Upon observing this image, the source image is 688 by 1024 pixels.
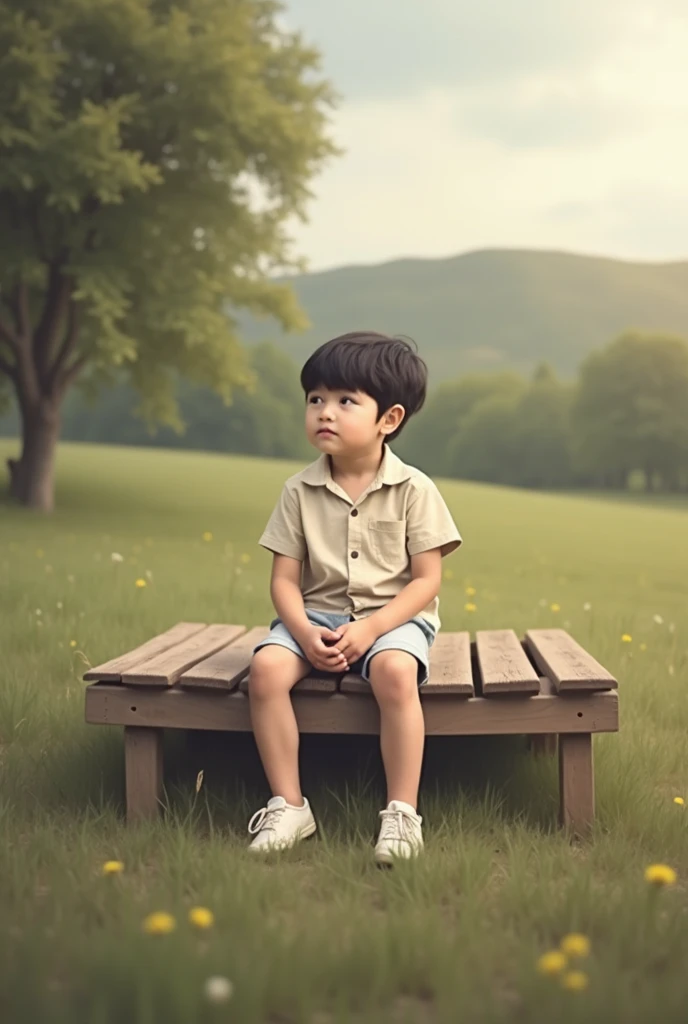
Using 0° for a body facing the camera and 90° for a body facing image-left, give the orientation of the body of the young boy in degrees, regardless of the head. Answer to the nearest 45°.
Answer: approximately 0°

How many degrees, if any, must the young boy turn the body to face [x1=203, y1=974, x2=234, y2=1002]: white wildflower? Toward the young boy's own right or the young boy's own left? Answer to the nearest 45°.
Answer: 0° — they already face it
